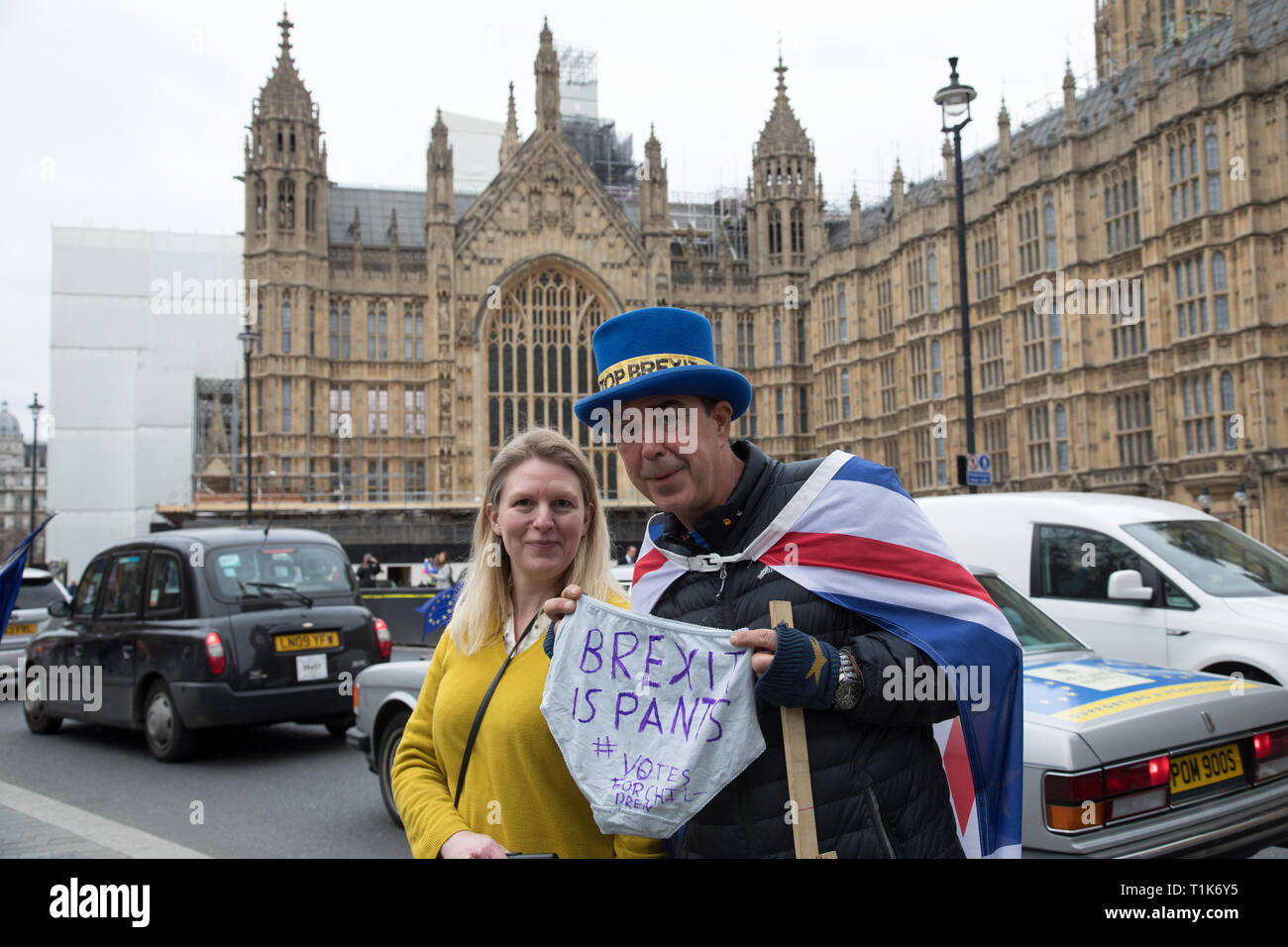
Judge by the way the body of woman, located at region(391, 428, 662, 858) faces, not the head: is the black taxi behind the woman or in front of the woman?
behind

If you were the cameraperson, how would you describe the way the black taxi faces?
facing away from the viewer and to the left of the viewer

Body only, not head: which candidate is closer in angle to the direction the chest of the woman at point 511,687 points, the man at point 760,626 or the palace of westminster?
the man

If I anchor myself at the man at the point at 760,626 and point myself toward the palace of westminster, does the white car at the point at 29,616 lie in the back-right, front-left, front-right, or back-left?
front-left

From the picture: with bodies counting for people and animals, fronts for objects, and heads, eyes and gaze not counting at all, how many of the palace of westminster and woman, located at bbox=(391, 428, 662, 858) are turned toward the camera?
2

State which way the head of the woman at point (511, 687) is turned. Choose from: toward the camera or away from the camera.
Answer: toward the camera

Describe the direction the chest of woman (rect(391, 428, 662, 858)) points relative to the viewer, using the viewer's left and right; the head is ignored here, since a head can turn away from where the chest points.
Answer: facing the viewer

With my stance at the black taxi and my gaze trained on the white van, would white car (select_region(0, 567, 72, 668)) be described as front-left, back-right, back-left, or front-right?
back-left

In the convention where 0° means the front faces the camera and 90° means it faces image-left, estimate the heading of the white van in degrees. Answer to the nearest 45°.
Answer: approximately 315°

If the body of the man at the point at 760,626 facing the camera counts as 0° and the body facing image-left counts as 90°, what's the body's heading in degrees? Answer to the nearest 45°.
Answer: approximately 45°

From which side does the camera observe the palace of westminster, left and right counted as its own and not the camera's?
front

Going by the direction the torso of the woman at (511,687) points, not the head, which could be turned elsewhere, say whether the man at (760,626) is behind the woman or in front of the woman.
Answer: in front

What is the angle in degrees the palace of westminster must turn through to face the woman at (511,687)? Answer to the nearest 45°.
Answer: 0° — it already faces them

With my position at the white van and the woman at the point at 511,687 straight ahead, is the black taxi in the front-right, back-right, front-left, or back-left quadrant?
front-right

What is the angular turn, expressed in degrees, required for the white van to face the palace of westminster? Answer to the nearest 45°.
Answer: approximately 135° to its left

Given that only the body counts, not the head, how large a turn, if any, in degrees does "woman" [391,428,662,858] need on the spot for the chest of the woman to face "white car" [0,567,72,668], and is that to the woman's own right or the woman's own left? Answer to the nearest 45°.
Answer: approximately 135° to the woman's own right

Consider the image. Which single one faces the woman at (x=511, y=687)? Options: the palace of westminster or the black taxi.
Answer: the palace of westminster
